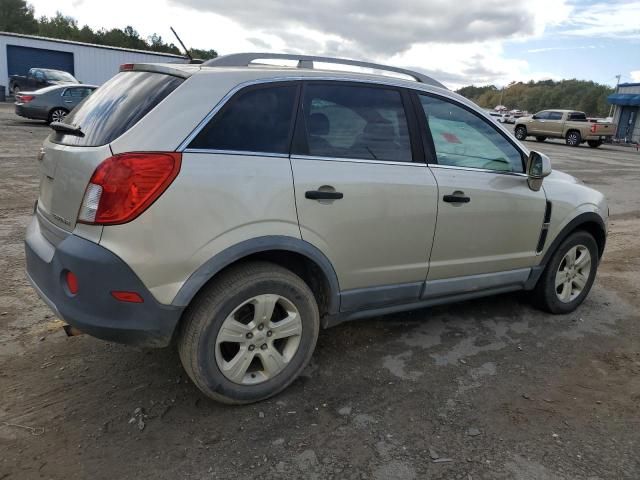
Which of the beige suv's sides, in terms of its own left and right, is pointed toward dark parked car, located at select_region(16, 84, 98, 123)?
left

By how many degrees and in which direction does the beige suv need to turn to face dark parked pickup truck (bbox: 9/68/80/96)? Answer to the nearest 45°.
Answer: approximately 90° to its left

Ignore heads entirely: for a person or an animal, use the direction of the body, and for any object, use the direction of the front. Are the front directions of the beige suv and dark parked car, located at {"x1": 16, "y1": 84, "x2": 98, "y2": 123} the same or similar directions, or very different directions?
same or similar directions

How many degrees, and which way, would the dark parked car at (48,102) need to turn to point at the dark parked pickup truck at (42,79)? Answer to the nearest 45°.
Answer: approximately 45° to its left

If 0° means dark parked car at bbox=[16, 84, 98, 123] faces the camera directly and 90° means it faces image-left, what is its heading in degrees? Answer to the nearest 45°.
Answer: approximately 225°

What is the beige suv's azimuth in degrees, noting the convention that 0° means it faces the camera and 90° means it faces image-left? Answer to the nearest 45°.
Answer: approximately 225°

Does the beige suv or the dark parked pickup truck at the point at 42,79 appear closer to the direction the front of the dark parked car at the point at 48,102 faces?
the dark parked pickup truck

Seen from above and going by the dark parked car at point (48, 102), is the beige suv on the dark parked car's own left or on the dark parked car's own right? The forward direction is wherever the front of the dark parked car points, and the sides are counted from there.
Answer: on the dark parked car's own right

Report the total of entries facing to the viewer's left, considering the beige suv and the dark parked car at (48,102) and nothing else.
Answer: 0
